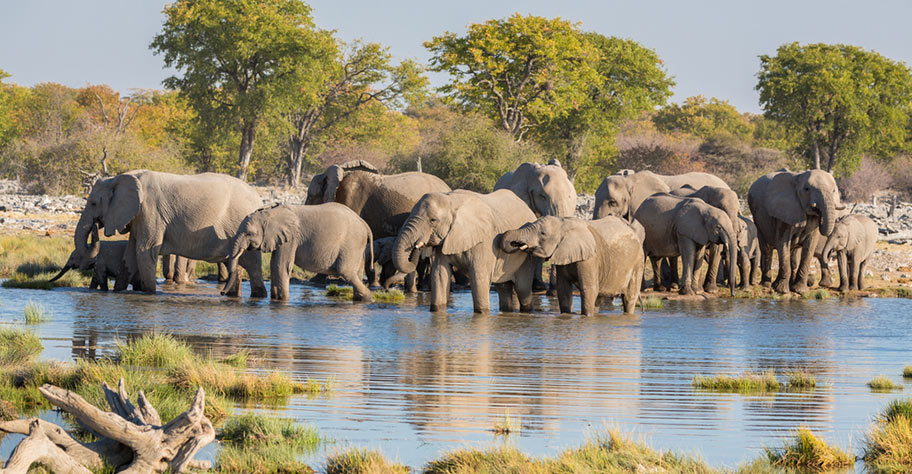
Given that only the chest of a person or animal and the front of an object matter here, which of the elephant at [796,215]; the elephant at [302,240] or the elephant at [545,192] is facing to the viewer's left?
the elephant at [302,240]

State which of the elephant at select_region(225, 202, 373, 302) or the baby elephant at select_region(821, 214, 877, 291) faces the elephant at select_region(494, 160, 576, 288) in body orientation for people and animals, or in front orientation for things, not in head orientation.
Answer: the baby elephant

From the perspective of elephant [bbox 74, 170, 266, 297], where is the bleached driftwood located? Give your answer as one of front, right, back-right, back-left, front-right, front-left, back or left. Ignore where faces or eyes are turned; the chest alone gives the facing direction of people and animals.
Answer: left

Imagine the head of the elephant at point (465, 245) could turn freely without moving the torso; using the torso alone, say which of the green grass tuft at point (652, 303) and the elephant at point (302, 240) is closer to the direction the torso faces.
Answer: the elephant

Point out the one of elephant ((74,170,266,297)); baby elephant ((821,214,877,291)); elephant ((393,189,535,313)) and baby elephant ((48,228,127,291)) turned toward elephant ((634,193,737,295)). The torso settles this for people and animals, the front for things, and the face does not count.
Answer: baby elephant ((821,214,877,291))

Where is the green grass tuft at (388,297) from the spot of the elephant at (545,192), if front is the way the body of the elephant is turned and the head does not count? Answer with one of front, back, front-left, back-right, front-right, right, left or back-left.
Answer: right

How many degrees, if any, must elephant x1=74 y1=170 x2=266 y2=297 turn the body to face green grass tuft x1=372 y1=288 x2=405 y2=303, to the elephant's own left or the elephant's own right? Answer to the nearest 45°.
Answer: approximately 180°

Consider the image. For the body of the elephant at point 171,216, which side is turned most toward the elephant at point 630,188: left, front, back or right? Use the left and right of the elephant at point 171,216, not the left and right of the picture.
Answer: back

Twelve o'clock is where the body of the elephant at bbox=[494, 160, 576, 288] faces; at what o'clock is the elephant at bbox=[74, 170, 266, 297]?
the elephant at bbox=[74, 170, 266, 297] is roughly at 4 o'clock from the elephant at bbox=[494, 160, 576, 288].

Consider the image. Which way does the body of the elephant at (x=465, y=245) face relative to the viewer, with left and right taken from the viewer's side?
facing the viewer and to the left of the viewer

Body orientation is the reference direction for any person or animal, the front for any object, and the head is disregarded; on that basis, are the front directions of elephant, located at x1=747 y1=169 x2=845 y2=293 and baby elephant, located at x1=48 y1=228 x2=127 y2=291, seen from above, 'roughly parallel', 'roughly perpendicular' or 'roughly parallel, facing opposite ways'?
roughly perpendicular

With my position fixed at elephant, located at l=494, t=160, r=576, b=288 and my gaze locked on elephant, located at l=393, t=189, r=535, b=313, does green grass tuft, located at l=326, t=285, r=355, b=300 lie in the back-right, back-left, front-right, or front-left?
front-right

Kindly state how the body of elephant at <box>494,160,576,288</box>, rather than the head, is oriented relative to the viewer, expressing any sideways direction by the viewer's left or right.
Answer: facing the viewer and to the right of the viewer

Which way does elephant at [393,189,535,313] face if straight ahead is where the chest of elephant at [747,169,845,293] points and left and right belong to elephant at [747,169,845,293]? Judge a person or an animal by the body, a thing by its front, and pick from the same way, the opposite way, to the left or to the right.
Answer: to the right

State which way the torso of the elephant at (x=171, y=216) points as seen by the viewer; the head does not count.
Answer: to the viewer's left

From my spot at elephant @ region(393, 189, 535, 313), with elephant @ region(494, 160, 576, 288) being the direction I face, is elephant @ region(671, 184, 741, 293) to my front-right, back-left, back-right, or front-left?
front-right

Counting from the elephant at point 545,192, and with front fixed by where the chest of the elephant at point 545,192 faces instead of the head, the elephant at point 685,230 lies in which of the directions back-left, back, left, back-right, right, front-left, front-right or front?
front-left
